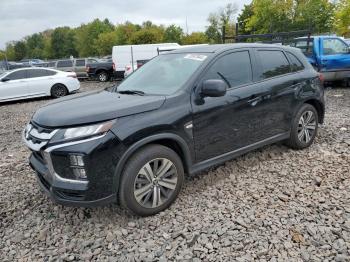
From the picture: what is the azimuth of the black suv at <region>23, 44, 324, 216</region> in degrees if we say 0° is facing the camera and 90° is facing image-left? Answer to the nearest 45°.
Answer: approximately 45°

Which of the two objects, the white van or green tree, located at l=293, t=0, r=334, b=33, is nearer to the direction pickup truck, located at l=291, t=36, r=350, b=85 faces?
the green tree

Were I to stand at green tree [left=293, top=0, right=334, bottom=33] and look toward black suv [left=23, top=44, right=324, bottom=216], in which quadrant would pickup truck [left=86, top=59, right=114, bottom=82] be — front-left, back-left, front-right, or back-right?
front-right

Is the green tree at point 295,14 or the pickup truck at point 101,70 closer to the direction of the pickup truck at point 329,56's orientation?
the green tree

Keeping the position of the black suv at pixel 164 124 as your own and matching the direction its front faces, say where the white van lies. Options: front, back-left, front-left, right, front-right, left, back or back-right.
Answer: back-right

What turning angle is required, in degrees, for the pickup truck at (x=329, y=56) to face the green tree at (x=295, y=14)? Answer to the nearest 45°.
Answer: approximately 45° to its left

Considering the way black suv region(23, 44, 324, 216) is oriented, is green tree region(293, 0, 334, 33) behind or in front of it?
behind

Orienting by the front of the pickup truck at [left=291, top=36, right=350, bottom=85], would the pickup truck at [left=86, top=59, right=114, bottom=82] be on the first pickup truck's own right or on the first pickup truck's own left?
on the first pickup truck's own left
